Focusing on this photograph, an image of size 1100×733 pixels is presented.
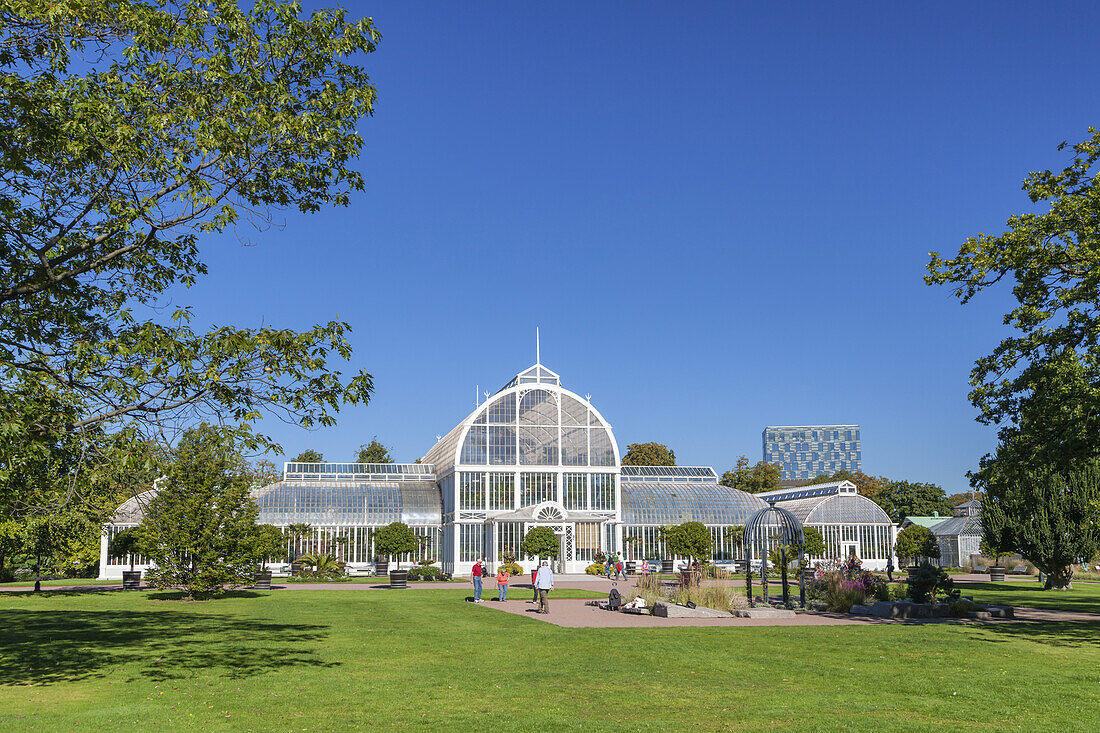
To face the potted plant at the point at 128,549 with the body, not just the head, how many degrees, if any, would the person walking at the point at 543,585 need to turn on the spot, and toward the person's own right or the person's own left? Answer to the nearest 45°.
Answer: approximately 45° to the person's own left

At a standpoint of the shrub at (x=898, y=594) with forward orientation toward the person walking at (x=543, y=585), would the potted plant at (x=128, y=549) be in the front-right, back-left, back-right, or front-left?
front-right

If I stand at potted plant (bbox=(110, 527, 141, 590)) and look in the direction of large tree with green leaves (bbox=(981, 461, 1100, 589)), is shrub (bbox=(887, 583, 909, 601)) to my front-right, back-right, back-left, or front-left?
front-right

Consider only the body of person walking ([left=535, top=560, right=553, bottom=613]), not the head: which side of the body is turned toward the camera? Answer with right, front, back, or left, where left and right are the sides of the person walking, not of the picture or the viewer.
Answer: back

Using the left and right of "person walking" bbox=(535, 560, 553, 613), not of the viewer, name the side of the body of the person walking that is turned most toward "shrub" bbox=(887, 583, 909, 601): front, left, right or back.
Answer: right

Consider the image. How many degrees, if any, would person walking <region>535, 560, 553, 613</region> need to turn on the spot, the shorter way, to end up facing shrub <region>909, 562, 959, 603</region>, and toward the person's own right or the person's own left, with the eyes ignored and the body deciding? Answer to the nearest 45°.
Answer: approximately 90° to the person's own right

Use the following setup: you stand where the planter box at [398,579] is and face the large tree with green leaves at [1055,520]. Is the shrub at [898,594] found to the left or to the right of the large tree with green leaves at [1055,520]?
right

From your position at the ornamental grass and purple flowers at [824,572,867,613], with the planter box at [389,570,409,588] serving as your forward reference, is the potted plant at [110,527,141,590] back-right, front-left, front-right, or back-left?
front-left

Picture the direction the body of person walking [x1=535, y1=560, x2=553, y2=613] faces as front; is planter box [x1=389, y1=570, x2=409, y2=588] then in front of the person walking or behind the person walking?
in front

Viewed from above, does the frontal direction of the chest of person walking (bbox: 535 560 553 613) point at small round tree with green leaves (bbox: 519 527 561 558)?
yes

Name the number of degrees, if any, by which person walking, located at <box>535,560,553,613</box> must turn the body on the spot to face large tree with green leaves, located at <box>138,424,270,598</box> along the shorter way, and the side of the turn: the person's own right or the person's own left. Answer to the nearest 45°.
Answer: approximately 45° to the person's own left

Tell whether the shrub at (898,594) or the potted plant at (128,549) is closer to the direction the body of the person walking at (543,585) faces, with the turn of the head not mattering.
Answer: the potted plant

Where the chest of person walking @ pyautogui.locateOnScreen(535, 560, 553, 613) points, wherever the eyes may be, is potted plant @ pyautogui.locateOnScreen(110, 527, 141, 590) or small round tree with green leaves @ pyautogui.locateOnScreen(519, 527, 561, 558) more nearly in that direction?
the small round tree with green leaves

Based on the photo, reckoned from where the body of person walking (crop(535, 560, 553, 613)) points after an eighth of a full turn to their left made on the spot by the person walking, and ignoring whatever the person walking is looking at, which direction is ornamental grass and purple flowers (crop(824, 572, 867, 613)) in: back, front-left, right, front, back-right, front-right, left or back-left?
back-right

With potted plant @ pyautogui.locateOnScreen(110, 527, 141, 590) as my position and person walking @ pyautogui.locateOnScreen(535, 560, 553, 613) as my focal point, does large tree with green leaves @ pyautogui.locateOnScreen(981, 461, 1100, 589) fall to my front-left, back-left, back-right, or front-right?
front-left
